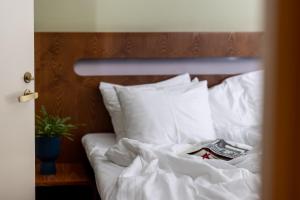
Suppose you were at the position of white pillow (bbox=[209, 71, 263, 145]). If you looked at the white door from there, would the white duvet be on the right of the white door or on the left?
left

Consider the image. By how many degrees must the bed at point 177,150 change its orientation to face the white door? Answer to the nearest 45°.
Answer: approximately 90° to its right

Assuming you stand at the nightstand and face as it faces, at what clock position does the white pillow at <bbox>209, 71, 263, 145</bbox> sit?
The white pillow is roughly at 9 o'clock from the nightstand.

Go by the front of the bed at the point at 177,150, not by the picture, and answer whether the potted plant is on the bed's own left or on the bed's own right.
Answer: on the bed's own right

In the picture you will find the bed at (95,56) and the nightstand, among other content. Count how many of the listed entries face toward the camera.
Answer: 2

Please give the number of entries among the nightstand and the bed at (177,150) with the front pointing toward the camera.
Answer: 2

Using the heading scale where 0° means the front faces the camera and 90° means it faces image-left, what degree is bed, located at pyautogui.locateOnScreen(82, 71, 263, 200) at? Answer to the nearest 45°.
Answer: approximately 0°

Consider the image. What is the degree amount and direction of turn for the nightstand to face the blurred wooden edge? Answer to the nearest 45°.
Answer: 0° — it already faces it

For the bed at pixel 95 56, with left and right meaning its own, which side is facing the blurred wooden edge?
front
